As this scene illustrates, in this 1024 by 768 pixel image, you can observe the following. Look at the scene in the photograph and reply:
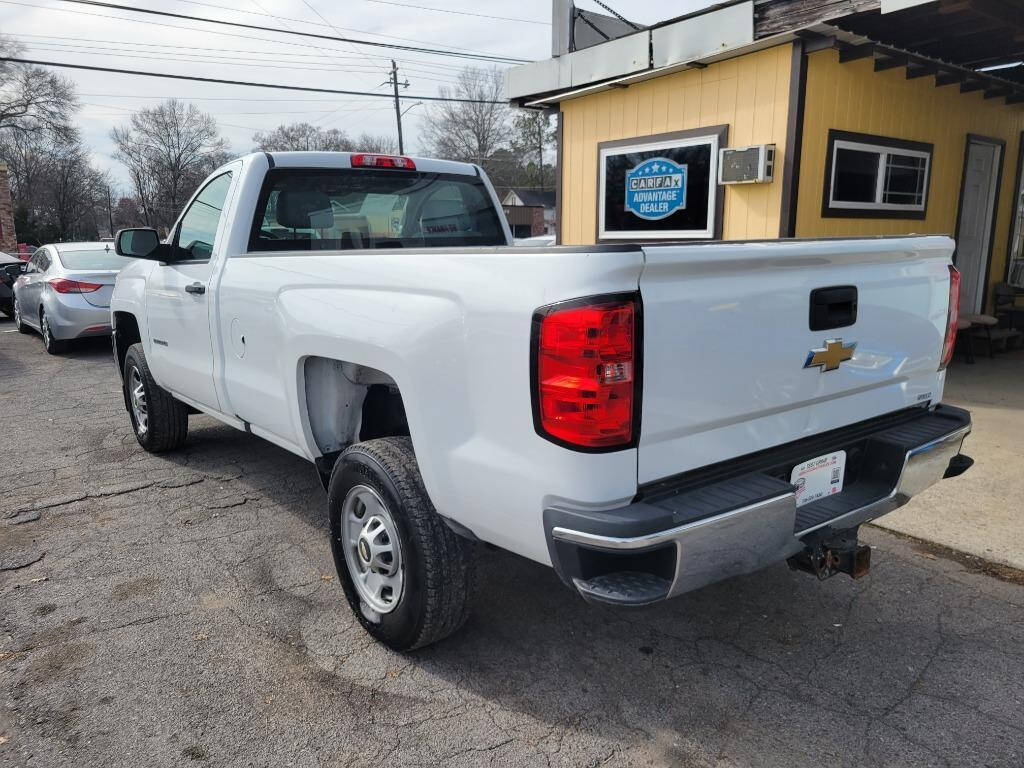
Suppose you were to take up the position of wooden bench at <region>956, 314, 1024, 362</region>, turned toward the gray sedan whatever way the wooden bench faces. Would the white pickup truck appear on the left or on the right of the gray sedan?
left

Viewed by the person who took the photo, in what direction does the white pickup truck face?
facing away from the viewer and to the left of the viewer

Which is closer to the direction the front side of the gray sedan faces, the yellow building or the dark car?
the dark car

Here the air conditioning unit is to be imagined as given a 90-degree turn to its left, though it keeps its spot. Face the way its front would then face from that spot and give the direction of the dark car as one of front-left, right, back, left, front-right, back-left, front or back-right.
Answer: back-right

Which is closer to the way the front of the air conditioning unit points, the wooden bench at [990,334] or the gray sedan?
the gray sedan

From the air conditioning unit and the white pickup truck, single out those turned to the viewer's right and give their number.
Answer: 0

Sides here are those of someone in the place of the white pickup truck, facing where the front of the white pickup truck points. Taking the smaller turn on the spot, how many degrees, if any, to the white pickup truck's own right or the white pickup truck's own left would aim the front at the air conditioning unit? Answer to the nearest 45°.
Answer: approximately 45° to the white pickup truck's own right

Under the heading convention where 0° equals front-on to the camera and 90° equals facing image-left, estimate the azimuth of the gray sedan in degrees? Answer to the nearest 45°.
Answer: approximately 135°

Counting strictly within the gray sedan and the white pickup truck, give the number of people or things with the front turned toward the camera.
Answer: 0

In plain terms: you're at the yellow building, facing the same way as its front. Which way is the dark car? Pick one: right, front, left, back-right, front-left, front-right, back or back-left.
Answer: back-right
